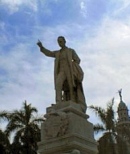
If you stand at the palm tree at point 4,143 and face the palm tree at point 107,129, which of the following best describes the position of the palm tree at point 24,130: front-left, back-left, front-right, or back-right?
front-left

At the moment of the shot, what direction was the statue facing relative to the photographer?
facing the viewer and to the left of the viewer

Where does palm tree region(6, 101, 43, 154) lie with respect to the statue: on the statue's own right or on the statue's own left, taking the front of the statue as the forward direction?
on the statue's own right

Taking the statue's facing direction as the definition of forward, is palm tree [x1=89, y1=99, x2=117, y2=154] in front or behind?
behind
